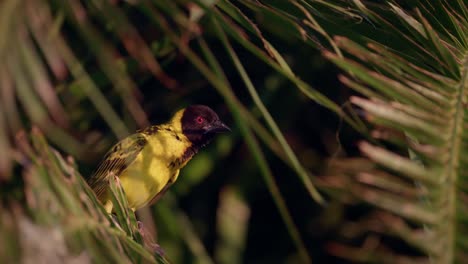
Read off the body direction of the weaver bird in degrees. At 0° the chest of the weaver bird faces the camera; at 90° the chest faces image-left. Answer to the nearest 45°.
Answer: approximately 270°
